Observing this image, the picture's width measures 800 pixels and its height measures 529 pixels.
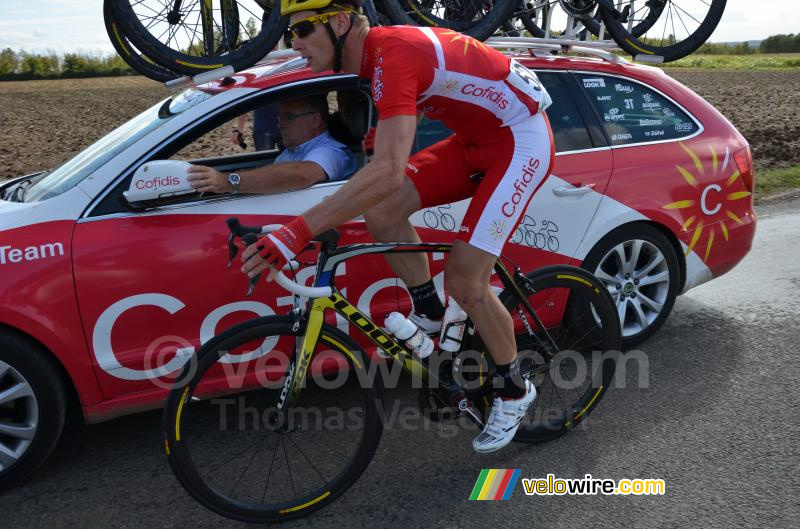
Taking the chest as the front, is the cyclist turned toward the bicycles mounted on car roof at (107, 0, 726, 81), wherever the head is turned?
no

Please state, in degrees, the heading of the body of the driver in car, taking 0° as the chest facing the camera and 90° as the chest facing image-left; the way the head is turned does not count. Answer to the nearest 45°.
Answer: approximately 45°

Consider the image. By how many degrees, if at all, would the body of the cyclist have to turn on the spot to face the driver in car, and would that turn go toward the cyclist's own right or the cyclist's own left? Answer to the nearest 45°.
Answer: approximately 45° to the cyclist's own right

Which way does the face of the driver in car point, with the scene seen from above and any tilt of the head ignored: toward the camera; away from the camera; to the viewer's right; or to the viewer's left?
to the viewer's left

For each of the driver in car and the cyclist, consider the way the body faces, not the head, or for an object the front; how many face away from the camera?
0

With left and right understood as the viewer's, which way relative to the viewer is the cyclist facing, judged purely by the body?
facing to the left of the viewer

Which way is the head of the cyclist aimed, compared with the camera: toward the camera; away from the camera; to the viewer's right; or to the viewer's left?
to the viewer's left

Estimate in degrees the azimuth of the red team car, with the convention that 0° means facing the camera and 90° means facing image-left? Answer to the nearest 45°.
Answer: approximately 45°

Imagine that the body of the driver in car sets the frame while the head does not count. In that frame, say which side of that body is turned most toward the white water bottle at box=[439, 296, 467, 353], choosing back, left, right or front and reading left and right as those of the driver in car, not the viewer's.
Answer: left
